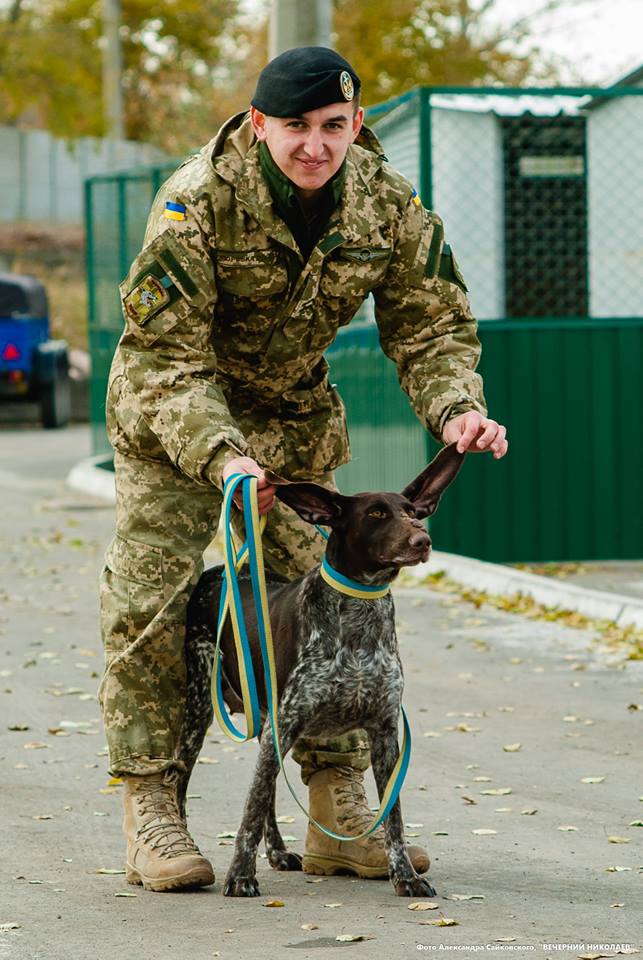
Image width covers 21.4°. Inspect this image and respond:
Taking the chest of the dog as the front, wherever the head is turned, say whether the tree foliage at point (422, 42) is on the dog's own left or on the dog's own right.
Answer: on the dog's own left

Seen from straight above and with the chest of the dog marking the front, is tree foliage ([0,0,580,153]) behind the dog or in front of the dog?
behind

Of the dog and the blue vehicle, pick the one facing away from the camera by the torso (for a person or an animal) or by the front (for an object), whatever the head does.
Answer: the blue vehicle

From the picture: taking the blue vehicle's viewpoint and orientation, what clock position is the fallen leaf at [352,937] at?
The fallen leaf is roughly at 6 o'clock from the blue vehicle.

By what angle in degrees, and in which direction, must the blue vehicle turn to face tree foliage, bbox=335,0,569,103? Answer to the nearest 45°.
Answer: approximately 45° to its right

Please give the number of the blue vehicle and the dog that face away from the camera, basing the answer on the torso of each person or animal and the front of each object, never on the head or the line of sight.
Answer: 1

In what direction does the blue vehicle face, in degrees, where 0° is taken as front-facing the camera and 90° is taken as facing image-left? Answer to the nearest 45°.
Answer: approximately 180°

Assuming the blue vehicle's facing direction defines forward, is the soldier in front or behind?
behind

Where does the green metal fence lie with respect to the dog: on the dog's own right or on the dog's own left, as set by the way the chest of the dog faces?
on the dog's own left

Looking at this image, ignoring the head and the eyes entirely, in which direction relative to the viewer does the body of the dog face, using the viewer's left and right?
facing the viewer and to the right of the viewer

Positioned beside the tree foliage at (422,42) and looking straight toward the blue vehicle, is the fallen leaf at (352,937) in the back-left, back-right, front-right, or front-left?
front-left

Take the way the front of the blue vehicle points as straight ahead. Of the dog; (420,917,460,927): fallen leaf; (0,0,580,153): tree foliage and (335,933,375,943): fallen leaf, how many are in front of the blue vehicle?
1

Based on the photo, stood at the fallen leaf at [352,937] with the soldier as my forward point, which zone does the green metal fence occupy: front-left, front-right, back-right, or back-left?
front-right

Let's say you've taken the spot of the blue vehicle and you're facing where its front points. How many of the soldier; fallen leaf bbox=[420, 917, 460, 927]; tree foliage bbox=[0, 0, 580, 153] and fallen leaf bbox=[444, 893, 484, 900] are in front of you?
1
